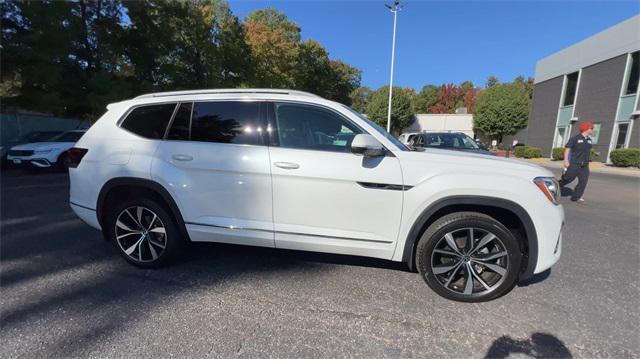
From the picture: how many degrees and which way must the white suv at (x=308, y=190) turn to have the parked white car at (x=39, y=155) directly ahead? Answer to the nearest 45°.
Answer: approximately 135° to its left

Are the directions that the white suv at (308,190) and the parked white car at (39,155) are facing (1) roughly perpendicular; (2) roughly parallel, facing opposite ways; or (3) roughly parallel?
roughly perpendicular

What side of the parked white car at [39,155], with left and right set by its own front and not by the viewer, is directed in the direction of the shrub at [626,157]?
left

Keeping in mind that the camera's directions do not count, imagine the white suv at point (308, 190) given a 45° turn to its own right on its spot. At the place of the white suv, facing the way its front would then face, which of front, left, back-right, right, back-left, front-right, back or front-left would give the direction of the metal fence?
back

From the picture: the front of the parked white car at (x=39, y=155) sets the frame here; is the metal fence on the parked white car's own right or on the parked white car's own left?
on the parked white car's own right

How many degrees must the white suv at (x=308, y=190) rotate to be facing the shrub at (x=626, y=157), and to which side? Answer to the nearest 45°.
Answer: approximately 45° to its left

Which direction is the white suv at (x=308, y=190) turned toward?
to the viewer's right

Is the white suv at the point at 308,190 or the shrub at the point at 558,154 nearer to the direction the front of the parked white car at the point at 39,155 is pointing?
the white suv

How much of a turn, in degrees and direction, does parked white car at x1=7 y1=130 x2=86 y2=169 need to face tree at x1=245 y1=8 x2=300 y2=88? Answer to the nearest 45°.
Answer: approximately 180°

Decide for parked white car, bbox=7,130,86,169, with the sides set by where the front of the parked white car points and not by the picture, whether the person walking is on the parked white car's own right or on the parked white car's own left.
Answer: on the parked white car's own left

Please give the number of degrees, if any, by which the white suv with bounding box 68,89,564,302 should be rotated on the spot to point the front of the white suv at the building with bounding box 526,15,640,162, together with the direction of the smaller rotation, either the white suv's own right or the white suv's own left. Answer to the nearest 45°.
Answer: approximately 45° to the white suv's own left

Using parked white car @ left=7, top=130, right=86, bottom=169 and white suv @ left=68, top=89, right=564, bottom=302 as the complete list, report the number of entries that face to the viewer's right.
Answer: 1

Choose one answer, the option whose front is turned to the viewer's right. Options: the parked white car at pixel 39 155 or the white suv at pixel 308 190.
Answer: the white suv

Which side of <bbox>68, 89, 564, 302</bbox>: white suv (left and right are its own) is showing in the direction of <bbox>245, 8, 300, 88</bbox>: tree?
left
